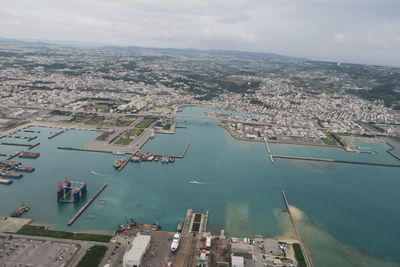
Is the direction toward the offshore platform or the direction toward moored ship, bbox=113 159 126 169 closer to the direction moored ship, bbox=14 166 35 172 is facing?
the moored ship

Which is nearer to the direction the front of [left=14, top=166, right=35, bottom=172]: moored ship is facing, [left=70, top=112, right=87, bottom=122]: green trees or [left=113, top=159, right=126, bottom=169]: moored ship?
the moored ship

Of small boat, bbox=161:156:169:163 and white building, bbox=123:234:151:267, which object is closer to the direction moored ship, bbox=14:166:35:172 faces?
the small boat

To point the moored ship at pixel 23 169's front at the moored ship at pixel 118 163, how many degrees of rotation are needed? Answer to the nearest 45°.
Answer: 0° — it already faces it

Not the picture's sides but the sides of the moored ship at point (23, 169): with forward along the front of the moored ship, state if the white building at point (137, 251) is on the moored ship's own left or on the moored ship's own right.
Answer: on the moored ship's own right

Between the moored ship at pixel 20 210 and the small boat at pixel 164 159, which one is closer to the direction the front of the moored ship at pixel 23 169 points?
the small boat

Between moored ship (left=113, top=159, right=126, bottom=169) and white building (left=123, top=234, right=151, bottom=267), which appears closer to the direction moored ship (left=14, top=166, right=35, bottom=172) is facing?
the moored ship

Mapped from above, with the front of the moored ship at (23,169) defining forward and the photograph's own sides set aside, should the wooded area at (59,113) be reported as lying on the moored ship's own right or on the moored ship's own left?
on the moored ship's own left

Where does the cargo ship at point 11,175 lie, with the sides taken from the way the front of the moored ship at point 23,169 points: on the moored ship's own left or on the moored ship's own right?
on the moored ship's own right

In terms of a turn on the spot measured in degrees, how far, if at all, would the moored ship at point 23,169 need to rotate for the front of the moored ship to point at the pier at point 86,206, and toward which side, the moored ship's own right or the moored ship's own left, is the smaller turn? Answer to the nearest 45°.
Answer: approximately 45° to the moored ship's own right

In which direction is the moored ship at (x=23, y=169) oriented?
to the viewer's right
